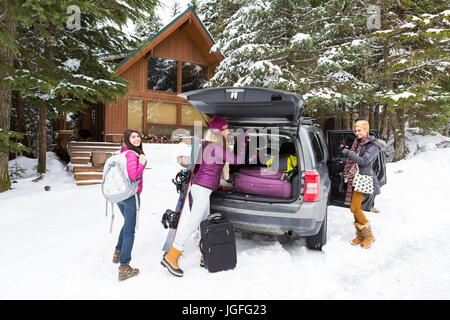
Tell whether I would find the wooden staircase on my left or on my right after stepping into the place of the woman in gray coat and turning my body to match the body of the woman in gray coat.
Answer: on my right

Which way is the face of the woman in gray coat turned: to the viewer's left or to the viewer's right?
to the viewer's left

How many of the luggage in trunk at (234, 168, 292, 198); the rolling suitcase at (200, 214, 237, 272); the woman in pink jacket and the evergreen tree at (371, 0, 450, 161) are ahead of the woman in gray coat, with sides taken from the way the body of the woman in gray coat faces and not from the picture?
3

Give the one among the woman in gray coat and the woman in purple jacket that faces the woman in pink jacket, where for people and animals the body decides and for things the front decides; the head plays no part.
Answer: the woman in gray coat

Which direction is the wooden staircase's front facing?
toward the camera

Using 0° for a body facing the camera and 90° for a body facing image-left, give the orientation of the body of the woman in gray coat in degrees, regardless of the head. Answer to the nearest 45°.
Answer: approximately 45°

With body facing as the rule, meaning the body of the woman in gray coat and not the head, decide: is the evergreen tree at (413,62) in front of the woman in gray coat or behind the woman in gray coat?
behind

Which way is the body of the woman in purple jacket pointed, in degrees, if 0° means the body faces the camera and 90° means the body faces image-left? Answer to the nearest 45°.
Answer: approximately 270°

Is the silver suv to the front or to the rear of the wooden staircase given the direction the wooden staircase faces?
to the front

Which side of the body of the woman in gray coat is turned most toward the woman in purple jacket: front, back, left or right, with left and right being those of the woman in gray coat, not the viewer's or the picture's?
front

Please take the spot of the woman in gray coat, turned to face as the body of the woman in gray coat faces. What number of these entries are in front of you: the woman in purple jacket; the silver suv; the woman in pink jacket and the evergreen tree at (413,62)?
3
